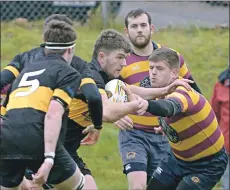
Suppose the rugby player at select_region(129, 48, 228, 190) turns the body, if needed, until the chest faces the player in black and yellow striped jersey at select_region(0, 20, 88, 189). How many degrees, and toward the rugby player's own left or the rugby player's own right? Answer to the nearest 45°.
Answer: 0° — they already face them

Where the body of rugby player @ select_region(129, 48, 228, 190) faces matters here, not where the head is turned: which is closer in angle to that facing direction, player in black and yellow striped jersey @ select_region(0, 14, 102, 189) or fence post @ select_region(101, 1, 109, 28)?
the player in black and yellow striped jersey

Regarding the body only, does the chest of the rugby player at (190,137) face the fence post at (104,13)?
no

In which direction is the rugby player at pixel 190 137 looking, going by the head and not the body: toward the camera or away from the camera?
toward the camera

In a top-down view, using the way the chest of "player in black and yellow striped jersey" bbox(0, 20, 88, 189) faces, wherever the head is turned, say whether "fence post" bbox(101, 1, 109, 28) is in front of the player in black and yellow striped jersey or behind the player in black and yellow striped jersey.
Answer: in front

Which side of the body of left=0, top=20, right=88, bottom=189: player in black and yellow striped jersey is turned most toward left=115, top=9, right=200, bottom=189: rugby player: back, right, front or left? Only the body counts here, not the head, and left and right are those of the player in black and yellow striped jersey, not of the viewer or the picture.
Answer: front

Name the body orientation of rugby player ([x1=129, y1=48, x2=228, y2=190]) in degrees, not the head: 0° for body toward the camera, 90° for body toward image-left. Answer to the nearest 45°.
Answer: approximately 45°

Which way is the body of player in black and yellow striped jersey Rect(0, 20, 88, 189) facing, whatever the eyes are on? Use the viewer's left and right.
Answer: facing away from the viewer and to the right of the viewer
